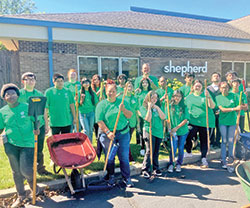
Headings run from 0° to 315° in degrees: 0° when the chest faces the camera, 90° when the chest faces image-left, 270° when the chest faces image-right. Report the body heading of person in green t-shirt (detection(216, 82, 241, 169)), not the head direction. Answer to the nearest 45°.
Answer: approximately 0°

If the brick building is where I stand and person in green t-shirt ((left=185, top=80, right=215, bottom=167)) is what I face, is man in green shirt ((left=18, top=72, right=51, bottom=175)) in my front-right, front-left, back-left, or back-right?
front-right

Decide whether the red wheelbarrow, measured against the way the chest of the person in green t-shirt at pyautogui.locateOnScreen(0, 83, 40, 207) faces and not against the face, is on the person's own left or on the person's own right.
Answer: on the person's own left

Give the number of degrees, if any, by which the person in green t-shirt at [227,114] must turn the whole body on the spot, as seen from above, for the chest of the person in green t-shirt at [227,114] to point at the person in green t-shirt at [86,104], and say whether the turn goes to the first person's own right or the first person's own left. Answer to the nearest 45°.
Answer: approximately 90° to the first person's own right

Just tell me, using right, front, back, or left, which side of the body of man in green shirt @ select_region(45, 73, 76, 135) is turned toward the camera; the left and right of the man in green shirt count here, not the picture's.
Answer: front

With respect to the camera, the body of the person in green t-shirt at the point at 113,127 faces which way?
toward the camera

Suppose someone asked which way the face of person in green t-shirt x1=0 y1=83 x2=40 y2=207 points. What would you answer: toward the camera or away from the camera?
toward the camera

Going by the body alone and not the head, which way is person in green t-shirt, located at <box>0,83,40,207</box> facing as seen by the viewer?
toward the camera

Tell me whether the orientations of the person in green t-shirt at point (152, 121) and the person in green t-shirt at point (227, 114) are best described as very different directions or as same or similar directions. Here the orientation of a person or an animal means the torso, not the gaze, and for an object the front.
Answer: same or similar directions
